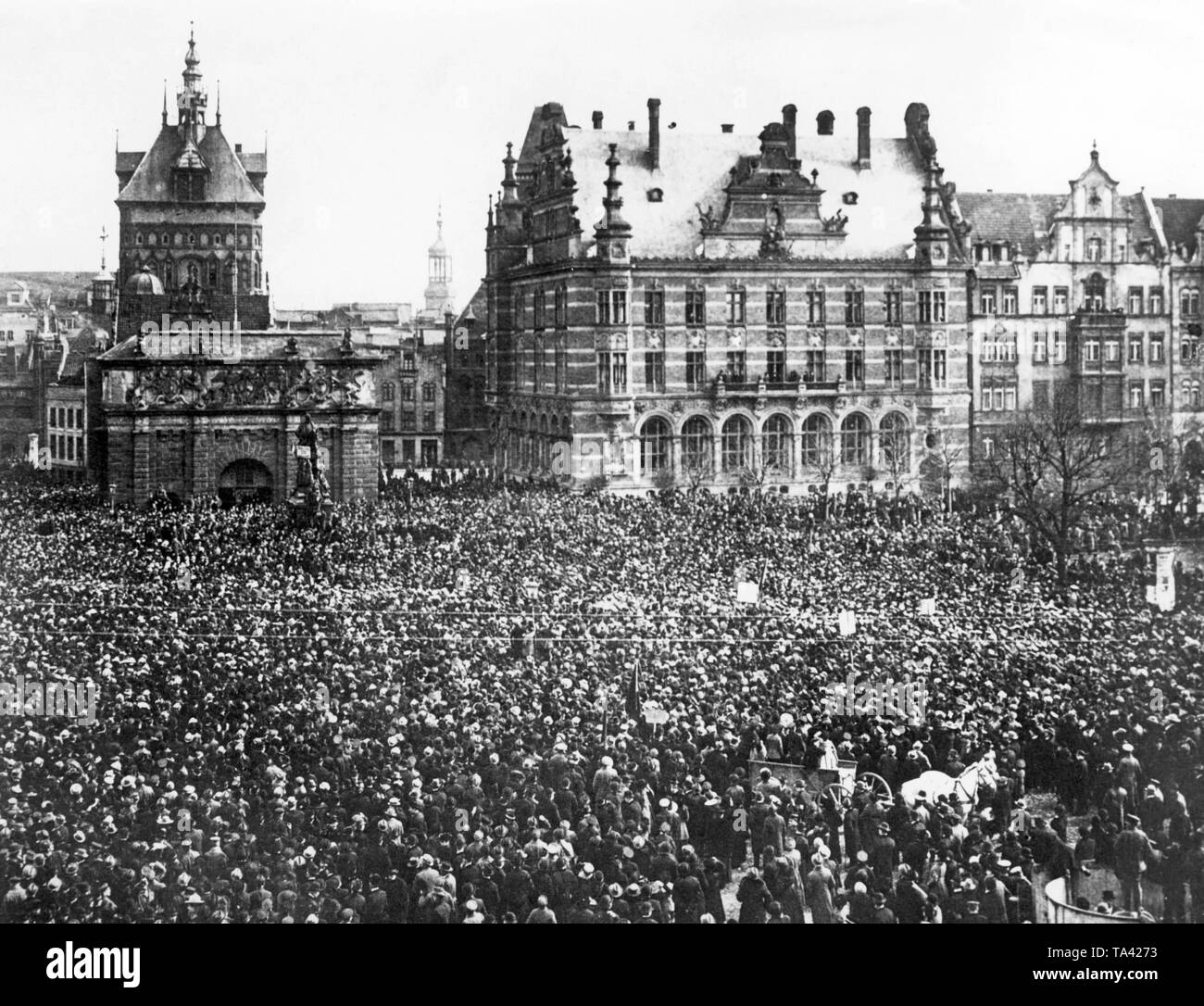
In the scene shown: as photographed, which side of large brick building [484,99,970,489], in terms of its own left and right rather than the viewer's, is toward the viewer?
front

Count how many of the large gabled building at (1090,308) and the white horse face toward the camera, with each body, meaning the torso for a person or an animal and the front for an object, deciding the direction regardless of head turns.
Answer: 1

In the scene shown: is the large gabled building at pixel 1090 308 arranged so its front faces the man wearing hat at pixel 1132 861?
yes

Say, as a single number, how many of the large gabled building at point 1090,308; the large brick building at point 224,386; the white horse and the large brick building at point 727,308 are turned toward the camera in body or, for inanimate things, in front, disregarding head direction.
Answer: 3

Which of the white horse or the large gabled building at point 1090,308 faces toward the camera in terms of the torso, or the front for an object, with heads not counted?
the large gabled building

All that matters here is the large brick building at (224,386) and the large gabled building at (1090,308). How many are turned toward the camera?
2

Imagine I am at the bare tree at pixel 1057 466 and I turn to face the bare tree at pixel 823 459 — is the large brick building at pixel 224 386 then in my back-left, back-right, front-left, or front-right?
front-left

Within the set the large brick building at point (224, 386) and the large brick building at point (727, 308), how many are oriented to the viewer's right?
0

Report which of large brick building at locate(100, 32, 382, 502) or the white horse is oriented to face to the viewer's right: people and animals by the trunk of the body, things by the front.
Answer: the white horse

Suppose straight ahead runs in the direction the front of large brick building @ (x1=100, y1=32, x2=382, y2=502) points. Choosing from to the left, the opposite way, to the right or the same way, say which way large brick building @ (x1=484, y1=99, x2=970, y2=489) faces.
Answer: the same way

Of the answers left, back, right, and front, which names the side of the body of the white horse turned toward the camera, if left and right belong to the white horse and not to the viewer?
right

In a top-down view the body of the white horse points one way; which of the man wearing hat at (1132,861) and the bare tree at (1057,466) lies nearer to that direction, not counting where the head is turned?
the man wearing hat

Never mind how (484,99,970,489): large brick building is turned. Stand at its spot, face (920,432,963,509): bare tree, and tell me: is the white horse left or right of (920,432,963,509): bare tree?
right

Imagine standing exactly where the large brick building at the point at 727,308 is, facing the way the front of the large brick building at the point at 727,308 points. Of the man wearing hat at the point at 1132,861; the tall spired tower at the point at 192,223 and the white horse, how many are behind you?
0

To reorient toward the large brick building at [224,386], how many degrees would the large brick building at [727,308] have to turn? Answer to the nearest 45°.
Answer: approximately 45° to its right

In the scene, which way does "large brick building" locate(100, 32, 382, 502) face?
toward the camera

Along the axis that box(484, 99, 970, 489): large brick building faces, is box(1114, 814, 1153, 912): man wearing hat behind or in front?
in front
